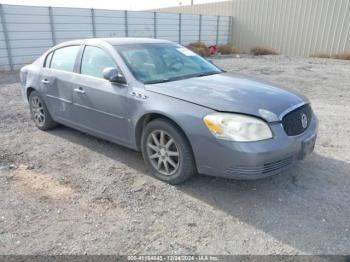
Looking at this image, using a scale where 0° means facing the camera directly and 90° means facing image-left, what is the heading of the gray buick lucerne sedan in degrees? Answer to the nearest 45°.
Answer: approximately 315°
